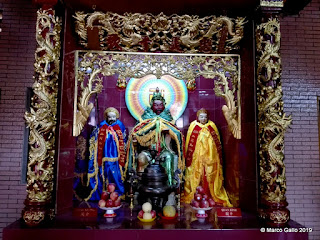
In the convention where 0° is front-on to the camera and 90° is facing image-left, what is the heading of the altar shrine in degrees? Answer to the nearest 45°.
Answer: approximately 0°

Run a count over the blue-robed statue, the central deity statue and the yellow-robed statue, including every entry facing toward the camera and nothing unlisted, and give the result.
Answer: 3

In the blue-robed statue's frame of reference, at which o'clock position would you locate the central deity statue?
The central deity statue is roughly at 10 o'clock from the blue-robed statue.

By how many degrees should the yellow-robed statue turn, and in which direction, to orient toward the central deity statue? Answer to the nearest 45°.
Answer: approximately 90° to its right

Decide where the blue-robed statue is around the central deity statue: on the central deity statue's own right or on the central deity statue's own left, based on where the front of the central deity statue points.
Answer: on the central deity statue's own right

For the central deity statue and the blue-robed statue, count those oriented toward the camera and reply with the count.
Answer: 2

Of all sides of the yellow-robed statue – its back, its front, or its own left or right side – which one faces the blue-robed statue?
right

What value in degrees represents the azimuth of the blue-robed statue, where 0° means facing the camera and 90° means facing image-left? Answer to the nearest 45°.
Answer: approximately 0°
